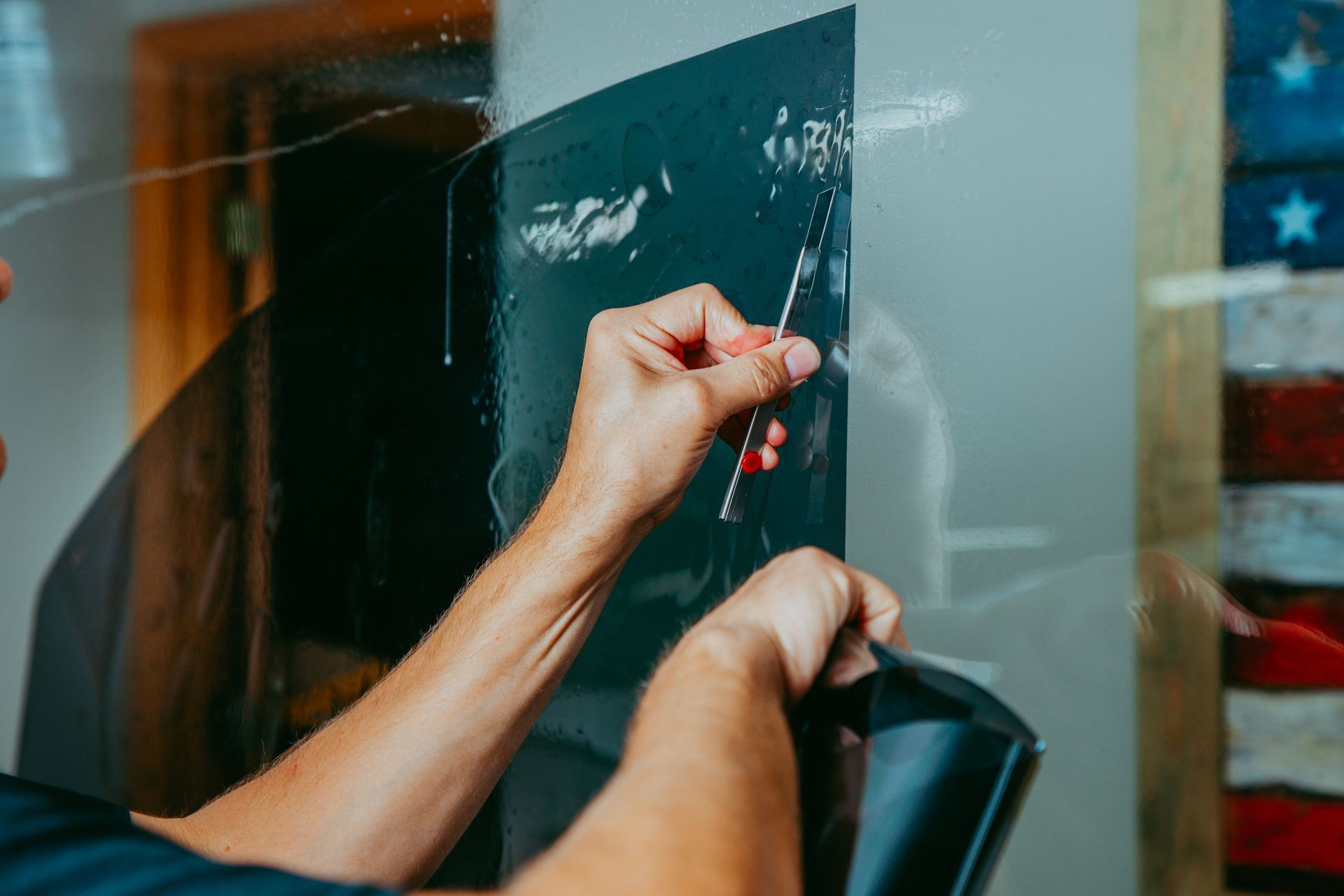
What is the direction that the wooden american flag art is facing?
toward the camera
